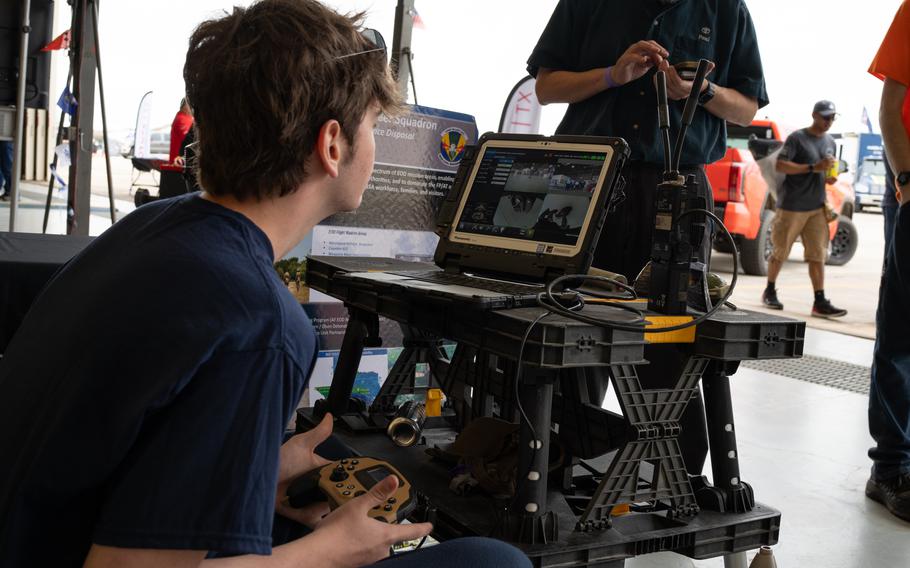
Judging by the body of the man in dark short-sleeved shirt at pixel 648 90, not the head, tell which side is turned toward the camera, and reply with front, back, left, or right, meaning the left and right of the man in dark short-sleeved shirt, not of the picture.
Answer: front

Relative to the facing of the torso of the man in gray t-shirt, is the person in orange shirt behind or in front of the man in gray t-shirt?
in front

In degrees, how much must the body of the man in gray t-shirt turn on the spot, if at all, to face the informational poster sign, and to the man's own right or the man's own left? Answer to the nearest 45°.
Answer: approximately 45° to the man's own right

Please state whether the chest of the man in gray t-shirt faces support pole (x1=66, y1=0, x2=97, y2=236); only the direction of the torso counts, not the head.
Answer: no

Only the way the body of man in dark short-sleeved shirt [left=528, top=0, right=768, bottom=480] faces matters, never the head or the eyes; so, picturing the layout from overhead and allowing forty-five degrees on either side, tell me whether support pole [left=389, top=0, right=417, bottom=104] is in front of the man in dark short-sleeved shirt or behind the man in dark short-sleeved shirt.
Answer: behind

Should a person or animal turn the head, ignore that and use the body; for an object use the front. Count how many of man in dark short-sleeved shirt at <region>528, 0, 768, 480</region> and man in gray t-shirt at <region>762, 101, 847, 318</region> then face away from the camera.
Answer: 0

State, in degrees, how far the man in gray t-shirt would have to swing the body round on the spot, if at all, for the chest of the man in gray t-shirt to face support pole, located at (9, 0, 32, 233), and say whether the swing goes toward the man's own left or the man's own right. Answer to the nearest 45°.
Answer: approximately 90° to the man's own right

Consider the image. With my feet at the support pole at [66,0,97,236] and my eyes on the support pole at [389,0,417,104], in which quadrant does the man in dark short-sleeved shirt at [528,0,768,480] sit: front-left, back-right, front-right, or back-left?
front-right

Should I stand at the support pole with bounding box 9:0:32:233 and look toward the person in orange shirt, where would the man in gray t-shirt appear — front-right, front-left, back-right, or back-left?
front-left

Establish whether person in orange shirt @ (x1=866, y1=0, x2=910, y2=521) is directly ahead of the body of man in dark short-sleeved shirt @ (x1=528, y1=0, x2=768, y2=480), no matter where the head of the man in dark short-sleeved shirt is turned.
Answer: no

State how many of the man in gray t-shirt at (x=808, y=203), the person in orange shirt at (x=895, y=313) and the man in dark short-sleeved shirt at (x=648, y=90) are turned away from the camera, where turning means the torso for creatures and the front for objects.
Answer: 0

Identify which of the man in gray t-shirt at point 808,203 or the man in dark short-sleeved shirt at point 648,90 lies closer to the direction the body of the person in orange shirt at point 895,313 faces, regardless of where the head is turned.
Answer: the man in dark short-sleeved shirt
